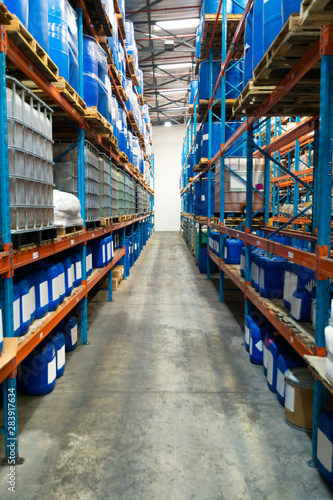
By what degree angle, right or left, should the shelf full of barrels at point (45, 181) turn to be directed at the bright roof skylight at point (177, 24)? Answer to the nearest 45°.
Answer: approximately 90° to its left

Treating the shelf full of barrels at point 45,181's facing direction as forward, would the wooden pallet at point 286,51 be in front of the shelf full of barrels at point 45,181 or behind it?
in front

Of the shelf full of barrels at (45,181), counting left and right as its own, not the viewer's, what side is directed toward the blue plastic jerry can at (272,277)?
front

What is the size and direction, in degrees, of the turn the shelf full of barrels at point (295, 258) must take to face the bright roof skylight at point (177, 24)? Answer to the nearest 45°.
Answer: approximately 90° to its right

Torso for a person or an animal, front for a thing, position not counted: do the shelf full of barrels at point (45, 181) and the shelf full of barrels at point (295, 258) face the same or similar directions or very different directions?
very different directions

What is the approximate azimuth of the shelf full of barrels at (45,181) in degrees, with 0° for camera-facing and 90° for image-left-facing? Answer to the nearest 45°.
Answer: approximately 270°

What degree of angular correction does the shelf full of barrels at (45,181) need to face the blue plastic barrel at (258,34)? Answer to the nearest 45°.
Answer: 0° — it already faces it

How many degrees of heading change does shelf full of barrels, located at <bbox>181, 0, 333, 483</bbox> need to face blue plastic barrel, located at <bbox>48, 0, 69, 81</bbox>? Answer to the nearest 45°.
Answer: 0° — it already faces it

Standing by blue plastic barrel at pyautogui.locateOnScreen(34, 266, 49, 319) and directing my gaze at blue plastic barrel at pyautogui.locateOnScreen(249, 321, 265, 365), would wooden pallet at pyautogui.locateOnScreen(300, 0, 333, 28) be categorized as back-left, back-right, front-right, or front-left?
front-right

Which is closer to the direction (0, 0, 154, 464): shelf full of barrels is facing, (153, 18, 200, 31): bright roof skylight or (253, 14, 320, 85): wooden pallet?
the wooden pallet

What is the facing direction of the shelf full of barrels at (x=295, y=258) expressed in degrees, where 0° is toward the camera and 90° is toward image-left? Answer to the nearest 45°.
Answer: approximately 90°

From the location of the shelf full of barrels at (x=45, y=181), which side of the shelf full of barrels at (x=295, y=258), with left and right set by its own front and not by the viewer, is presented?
front

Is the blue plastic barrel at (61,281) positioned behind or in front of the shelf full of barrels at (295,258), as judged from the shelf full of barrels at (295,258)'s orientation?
in front

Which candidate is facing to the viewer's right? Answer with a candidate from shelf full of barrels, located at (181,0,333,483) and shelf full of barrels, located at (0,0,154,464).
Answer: shelf full of barrels, located at (0,0,154,464)

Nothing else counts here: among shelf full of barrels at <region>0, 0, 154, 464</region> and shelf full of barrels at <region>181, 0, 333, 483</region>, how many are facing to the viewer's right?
1
